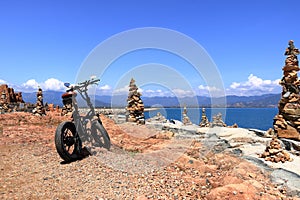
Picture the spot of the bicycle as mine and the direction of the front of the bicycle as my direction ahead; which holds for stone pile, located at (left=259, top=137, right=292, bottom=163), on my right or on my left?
on my right

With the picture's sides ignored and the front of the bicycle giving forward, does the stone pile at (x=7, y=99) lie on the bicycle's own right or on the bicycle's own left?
on the bicycle's own left

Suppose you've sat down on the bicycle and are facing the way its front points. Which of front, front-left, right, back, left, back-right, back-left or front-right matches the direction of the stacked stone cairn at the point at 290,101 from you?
front-right

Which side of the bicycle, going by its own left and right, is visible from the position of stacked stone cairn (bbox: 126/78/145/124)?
front

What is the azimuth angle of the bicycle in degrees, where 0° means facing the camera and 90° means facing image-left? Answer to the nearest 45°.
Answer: approximately 225°

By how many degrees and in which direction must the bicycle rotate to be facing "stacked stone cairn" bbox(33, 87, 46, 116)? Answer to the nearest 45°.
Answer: approximately 45° to its left
